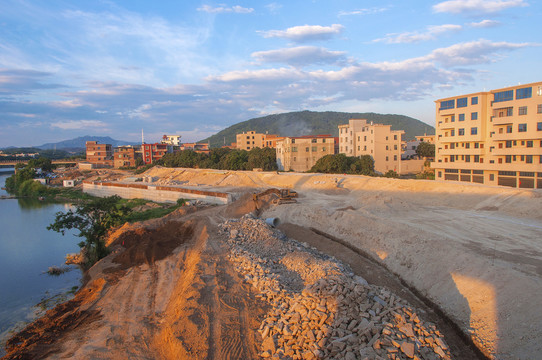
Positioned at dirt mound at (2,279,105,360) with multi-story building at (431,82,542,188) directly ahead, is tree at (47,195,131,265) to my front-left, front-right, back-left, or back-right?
front-left

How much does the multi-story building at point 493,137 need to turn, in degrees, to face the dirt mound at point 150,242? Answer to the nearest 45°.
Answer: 0° — it already faces it

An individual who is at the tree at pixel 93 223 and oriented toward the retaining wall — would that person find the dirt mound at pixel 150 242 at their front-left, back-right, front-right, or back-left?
back-right

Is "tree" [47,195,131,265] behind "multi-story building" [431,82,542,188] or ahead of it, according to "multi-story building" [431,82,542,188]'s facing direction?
ahead

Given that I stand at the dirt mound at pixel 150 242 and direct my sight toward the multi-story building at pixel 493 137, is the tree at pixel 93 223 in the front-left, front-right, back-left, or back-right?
back-left

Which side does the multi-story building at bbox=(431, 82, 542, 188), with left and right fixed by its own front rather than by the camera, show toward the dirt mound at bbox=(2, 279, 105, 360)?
front

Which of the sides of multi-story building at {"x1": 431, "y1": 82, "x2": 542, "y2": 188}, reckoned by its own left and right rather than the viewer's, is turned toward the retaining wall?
front
